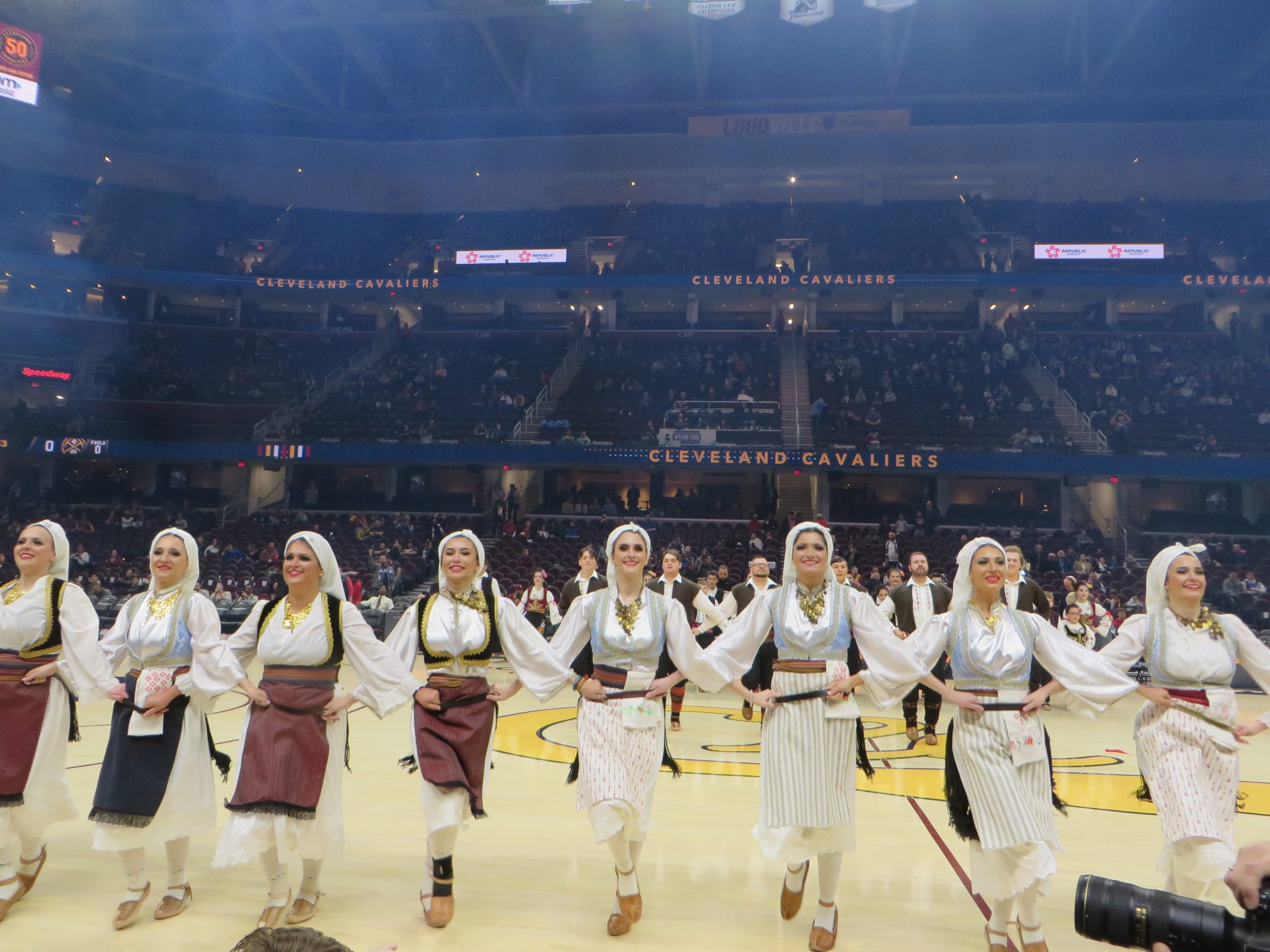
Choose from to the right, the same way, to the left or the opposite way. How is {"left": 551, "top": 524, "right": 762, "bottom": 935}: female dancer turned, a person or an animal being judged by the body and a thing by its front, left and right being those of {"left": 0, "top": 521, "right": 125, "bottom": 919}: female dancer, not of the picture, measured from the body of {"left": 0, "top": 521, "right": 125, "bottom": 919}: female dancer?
the same way

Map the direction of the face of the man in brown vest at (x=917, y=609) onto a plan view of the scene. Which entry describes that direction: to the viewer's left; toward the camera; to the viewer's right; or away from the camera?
toward the camera

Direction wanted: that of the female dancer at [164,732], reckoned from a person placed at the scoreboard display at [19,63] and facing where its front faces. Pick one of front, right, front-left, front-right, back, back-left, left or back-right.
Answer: front-right

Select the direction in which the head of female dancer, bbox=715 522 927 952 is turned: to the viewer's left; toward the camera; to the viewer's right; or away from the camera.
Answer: toward the camera

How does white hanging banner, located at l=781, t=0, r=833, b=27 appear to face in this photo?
toward the camera

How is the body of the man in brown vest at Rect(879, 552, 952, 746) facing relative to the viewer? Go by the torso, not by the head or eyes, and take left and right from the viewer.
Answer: facing the viewer

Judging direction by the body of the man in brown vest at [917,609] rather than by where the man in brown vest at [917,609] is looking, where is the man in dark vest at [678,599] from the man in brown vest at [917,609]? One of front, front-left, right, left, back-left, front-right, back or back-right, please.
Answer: right

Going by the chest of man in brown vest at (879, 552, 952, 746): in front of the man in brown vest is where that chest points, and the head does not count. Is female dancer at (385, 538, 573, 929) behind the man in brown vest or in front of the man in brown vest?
in front

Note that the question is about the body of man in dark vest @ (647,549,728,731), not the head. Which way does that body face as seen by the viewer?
toward the camera

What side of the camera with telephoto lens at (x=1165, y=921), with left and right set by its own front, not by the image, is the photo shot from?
left

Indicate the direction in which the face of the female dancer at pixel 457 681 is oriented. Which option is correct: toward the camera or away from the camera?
toward the camera

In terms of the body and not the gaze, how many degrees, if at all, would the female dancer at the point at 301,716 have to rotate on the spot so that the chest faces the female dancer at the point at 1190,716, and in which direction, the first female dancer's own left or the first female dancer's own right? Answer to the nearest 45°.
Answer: approximately 135° to the first female dancer's own left

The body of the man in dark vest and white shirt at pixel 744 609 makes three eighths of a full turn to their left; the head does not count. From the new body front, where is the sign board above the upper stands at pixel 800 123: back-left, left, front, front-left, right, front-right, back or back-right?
front-left

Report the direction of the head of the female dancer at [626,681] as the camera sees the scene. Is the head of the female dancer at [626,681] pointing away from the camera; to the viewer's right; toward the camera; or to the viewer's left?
toward the camera

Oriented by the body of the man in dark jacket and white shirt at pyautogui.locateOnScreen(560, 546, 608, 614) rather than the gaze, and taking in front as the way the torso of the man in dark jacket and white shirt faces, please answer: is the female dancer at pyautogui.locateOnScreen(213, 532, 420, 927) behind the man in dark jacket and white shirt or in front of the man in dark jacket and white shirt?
in front

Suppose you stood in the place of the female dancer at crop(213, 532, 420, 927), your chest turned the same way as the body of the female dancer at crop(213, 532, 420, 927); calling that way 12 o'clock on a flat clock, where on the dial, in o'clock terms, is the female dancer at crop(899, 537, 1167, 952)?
the female dancer at crop(899, 537, 1167, 952) is roughly at 8 o'clock from the female dancer at crop(213, 532, 420, 927).

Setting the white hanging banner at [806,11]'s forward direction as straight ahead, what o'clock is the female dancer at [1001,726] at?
The female dancer is roughly at 12 o'clock from the white hanging banner.
